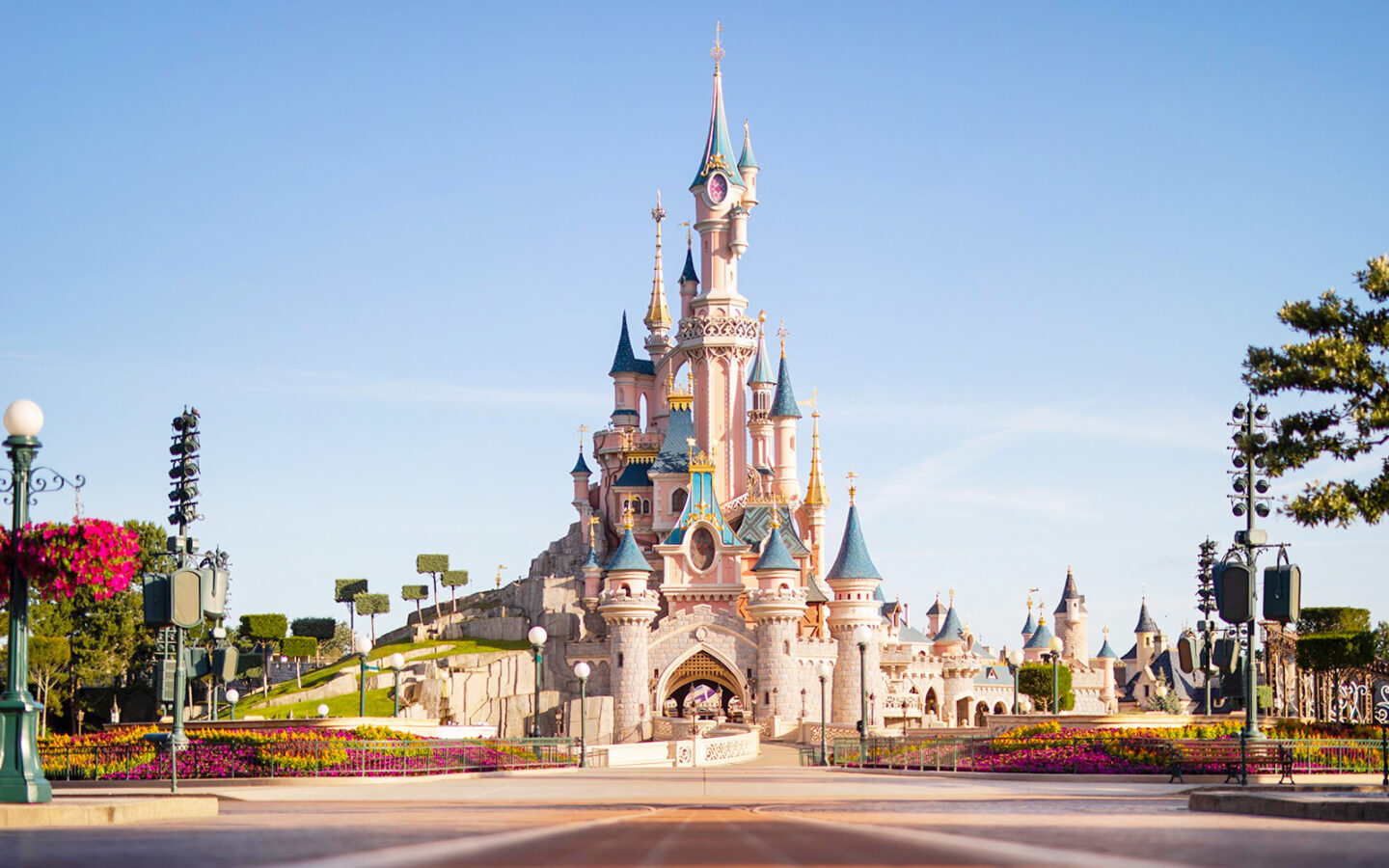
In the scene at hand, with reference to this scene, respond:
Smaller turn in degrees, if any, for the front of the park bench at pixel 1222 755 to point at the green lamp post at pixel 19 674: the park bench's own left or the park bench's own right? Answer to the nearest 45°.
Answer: approximately 45° to the park bench's own right

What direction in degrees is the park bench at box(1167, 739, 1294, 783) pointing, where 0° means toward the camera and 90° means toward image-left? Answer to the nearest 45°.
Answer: approximately 0°

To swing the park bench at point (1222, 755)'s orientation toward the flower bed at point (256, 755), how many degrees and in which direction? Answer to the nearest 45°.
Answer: approximately 90° to its right

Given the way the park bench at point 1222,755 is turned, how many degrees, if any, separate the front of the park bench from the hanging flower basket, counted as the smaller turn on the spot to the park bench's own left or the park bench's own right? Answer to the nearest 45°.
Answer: approximately 45° to the park bench's own right

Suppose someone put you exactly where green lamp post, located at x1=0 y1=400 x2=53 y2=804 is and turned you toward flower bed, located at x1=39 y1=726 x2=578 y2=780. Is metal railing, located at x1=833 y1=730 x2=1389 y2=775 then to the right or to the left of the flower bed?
right

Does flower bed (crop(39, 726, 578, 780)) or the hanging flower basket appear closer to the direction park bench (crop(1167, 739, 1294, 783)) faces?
the hanging flower basket
